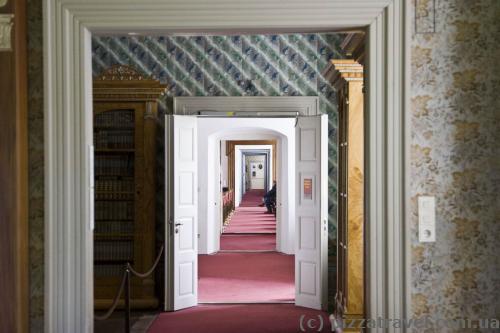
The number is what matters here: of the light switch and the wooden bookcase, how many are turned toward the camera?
2

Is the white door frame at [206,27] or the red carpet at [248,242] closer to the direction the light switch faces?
the white door frame

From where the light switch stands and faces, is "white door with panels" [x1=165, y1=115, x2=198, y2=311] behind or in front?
behind

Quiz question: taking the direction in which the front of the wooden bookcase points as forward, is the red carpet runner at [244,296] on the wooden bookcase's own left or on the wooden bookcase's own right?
on the wooden bookcase's own left

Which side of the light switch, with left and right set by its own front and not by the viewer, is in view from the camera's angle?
front

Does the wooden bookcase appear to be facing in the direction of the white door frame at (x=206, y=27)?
yes

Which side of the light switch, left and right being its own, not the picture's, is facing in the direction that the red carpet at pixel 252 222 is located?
back

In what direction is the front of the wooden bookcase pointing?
toward the camera

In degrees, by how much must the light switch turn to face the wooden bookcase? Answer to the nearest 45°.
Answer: approximately 135° to its right

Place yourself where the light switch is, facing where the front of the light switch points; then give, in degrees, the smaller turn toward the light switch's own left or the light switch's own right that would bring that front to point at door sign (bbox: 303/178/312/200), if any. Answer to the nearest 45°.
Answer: approximately 180°
